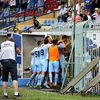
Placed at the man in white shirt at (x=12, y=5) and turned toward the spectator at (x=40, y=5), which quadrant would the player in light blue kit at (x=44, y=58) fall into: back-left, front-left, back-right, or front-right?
front-right

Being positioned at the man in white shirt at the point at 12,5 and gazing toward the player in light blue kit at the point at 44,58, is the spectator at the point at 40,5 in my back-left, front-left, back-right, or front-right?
front-left

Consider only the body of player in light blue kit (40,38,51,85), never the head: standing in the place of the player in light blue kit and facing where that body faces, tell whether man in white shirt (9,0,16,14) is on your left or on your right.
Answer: on your left

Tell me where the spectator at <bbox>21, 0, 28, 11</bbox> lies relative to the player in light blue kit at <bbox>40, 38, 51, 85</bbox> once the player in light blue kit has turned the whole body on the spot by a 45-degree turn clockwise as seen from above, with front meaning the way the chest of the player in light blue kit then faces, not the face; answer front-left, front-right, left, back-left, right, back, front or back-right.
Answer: left

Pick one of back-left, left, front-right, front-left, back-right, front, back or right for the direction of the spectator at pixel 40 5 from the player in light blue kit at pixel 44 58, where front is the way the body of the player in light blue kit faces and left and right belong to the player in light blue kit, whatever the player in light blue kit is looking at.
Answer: front-left

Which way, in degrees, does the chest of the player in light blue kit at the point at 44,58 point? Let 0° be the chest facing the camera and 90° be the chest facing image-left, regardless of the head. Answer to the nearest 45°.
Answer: approximately 225°
